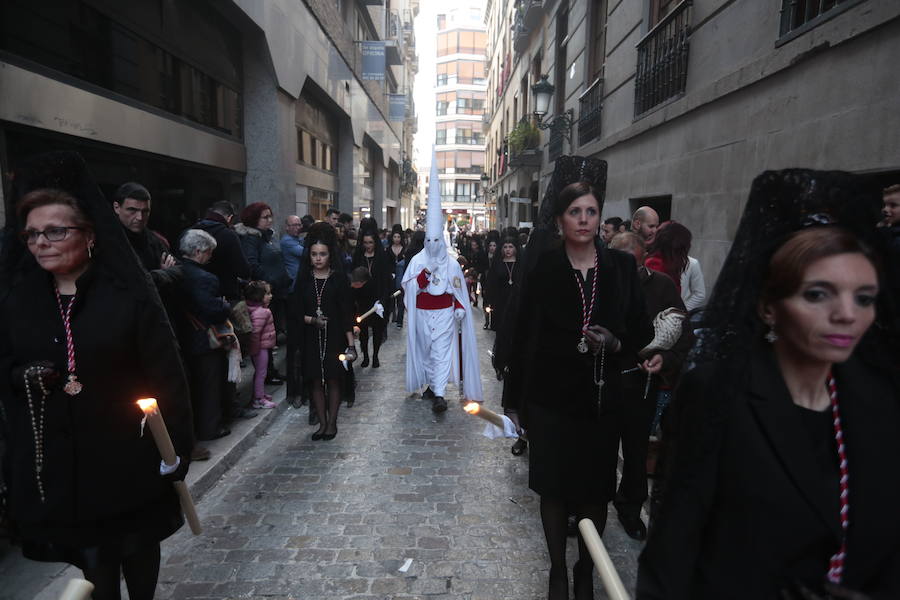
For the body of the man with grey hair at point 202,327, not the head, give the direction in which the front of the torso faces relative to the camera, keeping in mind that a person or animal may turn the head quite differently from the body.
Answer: to the viewer's right

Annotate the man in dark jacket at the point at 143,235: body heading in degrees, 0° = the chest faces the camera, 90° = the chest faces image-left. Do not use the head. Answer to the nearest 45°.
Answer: approximately 315°

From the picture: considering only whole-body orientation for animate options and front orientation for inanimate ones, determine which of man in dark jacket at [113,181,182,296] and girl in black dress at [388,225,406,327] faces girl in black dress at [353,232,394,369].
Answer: girl in black dress at [388,225,406,327]

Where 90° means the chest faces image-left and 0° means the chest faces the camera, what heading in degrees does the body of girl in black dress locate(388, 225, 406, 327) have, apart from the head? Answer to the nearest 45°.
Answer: approximately 0°

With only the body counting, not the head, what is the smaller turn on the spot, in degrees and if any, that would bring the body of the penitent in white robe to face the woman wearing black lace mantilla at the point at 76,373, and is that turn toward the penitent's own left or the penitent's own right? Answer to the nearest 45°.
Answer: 0° — they already face them

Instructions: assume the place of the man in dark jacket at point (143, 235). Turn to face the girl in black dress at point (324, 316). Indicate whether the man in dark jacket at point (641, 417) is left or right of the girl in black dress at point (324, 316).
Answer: right

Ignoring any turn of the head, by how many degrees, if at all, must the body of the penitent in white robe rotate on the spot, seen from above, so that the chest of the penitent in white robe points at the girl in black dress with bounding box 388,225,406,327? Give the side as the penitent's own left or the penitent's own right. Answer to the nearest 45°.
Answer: approximately 180°

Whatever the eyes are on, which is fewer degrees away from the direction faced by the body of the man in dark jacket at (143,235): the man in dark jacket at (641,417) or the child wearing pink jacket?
the man in dark jacket

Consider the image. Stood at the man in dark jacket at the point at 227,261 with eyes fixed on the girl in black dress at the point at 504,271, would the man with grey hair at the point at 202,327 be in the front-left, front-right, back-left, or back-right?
back-right

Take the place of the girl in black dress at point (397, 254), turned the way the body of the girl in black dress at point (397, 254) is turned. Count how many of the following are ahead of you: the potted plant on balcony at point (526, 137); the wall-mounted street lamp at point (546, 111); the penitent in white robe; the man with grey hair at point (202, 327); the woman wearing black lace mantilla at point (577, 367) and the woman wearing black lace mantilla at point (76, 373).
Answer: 4
